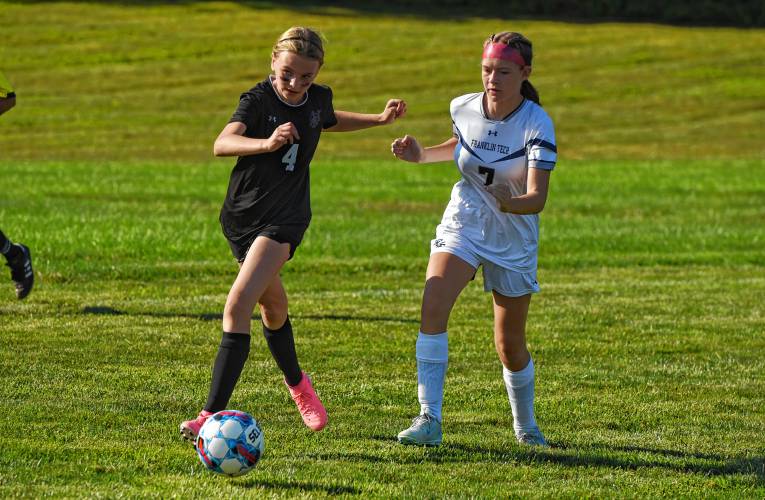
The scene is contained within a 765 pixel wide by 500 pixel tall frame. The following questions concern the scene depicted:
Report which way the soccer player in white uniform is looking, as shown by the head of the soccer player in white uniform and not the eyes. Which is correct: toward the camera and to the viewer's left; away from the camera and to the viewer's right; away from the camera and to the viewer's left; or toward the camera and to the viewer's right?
toward the camera and to the viewer's left

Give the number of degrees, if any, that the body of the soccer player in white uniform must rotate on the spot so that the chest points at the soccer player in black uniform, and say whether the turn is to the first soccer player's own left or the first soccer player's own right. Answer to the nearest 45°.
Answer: approximately 45° to the first soccer player's own right

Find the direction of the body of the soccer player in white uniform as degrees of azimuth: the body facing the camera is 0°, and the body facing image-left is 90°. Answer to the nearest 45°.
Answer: approximately 45°
